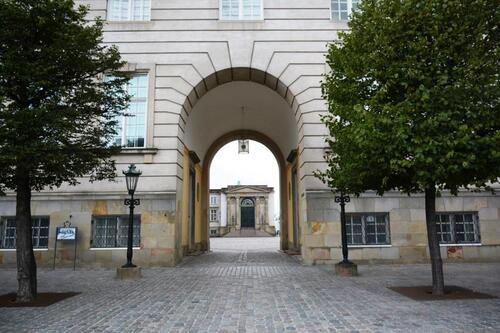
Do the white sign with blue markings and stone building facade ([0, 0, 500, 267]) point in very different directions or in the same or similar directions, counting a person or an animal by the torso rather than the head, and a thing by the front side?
same or similar directions

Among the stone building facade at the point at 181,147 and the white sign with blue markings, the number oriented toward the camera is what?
2

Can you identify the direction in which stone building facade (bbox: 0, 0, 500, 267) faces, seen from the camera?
facing the viewer

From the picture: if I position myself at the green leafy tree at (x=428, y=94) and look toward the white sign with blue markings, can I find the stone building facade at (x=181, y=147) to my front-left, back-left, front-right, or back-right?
front-right

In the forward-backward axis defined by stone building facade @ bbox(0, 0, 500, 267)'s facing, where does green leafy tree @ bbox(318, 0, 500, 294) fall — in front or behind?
in front

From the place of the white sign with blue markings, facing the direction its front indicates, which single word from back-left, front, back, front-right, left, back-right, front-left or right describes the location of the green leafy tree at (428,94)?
front-left

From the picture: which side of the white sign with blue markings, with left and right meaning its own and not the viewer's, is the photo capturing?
front
